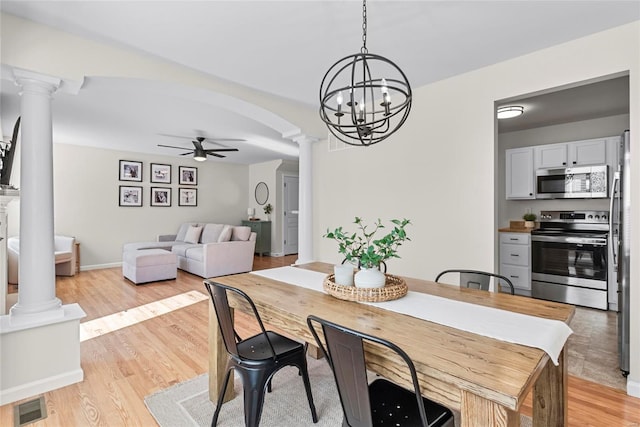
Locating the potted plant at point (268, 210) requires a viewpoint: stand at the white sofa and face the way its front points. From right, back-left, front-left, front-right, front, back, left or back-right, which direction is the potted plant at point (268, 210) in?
back

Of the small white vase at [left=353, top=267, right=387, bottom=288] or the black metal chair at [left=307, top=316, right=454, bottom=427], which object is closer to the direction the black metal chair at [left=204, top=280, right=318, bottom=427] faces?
the small white vase

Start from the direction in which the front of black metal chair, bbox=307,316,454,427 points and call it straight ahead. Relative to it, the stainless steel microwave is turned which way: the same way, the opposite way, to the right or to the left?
the opposite way

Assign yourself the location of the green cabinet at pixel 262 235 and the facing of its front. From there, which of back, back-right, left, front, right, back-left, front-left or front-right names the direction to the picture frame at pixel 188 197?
front-right

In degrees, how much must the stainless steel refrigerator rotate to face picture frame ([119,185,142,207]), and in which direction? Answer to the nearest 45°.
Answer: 0° — it already faces it

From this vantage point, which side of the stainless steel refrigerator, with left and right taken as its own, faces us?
left

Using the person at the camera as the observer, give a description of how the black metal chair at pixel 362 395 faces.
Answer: facing away from the viewer and to the right of the viewer

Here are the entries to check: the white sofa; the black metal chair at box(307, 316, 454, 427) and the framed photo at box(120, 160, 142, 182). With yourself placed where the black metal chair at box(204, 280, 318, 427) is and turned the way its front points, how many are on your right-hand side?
1

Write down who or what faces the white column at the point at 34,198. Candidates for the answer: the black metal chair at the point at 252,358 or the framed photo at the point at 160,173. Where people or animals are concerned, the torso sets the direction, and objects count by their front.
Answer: the framed photo

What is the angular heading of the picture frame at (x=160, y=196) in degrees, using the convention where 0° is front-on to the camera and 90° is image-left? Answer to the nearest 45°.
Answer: approximately 0°
